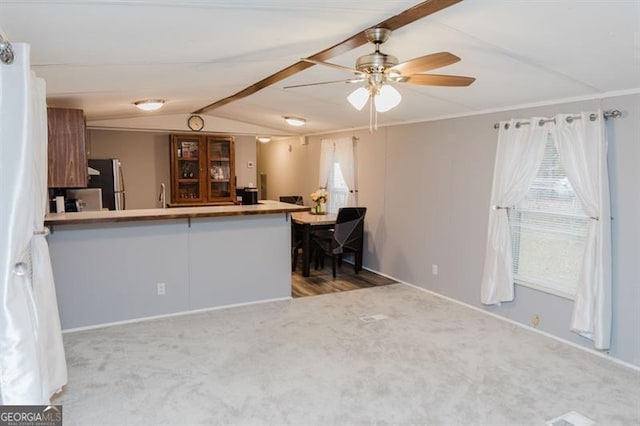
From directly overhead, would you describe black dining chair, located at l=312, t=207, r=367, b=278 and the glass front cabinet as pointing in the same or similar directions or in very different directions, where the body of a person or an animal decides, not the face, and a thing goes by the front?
very different directions

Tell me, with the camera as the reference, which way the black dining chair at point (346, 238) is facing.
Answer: facing away from the viewer and to the left of the viewer

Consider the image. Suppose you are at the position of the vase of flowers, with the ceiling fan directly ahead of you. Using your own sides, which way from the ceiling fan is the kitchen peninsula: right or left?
right

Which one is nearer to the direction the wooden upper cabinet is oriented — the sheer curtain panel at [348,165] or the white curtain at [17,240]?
the sheer curtain panel

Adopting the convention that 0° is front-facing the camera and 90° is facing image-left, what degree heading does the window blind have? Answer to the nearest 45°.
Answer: approximately 45°

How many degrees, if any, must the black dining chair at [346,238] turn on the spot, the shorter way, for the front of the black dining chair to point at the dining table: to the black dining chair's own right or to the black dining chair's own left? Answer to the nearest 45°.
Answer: approximately 45° to the black dining chair's own left

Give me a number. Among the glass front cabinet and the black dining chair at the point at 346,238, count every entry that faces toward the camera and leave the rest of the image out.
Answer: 1

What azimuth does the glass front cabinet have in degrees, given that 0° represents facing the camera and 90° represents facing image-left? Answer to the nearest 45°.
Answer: approximately 0°

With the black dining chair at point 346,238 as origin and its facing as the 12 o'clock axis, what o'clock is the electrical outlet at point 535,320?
The electrical outlet is roughly at 6 o'clock from the black dining chair.

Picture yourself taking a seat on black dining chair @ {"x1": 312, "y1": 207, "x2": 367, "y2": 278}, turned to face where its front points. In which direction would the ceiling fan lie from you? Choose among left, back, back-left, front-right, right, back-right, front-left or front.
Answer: back-left

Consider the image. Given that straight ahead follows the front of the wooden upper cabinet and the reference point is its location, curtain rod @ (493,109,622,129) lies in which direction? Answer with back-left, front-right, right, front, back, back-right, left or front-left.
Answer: front-right

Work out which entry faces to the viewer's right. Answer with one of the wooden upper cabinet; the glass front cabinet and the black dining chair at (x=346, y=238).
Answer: the wooden upper cabinet

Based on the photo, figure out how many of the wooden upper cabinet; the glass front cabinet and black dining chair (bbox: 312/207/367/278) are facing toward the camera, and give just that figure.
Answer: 1

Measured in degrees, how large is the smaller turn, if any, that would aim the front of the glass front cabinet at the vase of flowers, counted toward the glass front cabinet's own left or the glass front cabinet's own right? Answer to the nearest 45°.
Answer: approximately 45° to the glass front cabinet's own left

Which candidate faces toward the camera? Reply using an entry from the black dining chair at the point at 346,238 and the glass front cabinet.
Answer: the glass front cabinet

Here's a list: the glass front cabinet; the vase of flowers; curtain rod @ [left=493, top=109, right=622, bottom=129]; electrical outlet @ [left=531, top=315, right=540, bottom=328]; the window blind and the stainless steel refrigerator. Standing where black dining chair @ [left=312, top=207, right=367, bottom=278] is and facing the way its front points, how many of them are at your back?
3

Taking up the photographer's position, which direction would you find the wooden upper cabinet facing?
facing to the right of the viewer

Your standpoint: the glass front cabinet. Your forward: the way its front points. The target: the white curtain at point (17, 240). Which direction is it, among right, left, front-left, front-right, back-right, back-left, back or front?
front

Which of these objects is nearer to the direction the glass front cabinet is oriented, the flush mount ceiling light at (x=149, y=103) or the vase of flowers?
the flush mount ceiling light
